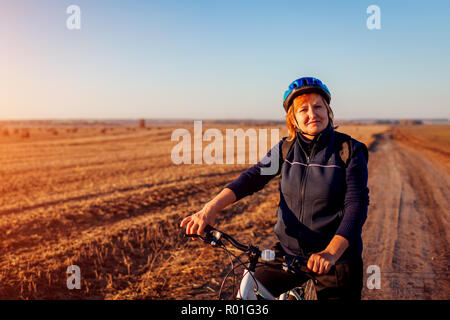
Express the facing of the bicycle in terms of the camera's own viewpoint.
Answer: facing the viewer and to the left of the viewer
